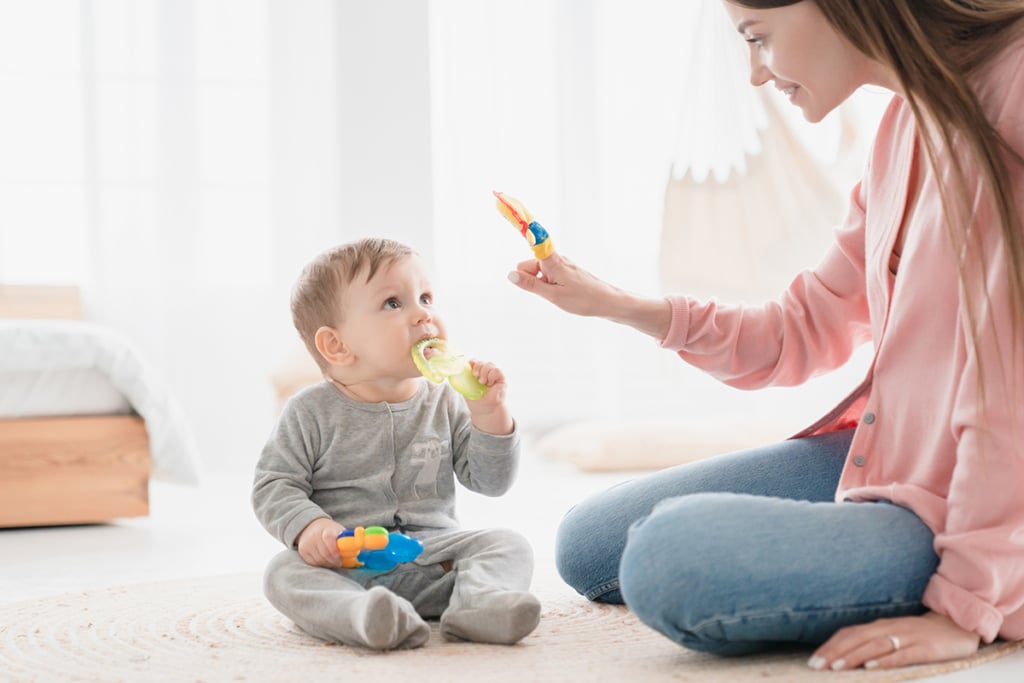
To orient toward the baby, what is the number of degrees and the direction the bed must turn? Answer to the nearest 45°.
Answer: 0° — it already faces them

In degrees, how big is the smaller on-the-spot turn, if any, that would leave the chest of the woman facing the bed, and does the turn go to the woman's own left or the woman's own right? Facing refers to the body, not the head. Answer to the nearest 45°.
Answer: approximately 45° to the woman's own right

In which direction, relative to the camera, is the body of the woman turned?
to the viewer's left

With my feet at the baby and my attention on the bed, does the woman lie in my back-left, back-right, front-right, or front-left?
back-right

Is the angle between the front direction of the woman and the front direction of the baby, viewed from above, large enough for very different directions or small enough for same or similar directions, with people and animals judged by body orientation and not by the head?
very different directions

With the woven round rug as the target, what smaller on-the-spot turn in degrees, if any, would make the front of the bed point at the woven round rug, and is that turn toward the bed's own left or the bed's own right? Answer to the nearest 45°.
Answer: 0° — it already faces it

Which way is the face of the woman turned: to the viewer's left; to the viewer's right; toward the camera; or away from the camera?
to the viewer's left

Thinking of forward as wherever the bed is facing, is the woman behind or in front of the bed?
in front

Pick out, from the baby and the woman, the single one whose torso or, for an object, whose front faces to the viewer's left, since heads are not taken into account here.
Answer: the woman

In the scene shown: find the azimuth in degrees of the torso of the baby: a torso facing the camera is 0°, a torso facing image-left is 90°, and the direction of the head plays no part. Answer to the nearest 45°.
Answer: approximately 315°
